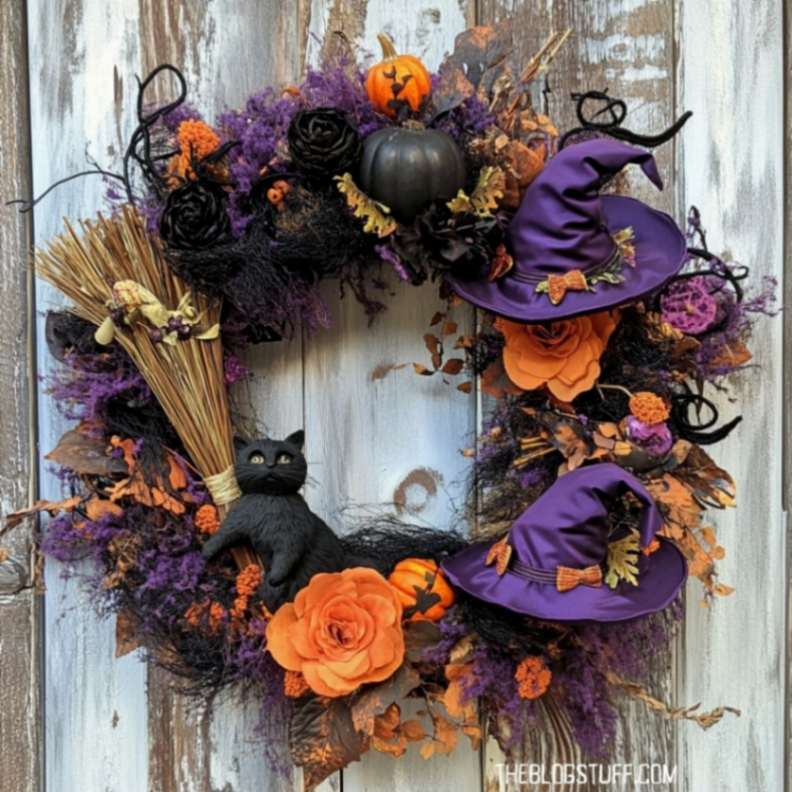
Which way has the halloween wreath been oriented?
toward the camera
